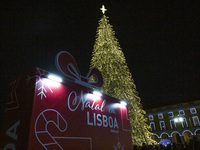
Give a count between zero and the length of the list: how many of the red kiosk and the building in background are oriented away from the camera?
0

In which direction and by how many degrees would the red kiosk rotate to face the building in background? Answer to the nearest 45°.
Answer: approximately 90° to its left

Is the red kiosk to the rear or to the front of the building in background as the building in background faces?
to the front

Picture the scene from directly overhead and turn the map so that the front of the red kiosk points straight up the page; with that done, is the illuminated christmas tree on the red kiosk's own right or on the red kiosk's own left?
on the red kiosk's own left

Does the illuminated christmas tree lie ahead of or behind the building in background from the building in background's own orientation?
ahead

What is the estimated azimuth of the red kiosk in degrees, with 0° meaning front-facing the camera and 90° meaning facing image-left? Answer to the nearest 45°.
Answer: approximately 315°

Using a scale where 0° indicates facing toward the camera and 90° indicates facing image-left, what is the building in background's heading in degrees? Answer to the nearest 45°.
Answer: approximately 45°
